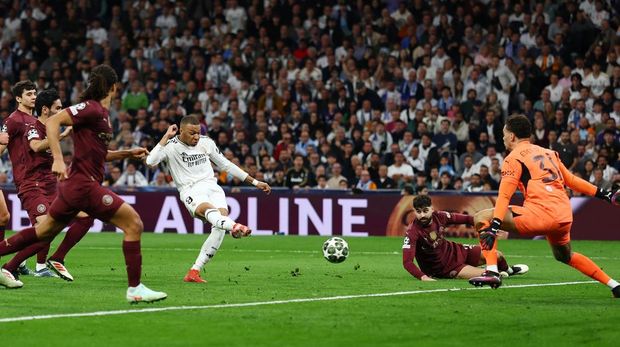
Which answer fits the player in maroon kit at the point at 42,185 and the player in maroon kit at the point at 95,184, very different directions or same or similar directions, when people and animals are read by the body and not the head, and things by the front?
same or similar directions

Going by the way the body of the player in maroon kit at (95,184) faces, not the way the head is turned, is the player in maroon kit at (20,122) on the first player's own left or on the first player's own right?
on the first player's own left

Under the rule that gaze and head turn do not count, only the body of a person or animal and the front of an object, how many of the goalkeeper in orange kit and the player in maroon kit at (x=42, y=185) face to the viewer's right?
1

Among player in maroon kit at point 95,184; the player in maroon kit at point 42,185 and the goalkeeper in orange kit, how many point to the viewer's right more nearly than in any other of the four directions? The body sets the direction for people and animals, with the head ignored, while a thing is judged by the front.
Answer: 2

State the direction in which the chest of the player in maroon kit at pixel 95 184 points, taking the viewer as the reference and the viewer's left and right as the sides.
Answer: facing to the right of the viewer

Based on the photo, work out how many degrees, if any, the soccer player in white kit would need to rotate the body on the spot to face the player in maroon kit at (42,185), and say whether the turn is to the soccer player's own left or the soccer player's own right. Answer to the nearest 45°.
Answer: approximately 135° to the soccer player's own right

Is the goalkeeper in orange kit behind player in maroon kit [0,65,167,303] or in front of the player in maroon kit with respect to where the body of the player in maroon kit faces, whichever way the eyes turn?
in front

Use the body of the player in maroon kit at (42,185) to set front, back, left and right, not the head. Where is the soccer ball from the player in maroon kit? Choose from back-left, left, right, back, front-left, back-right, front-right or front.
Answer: front

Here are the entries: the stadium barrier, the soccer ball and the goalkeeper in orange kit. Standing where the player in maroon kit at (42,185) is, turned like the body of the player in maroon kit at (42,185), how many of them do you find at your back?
0

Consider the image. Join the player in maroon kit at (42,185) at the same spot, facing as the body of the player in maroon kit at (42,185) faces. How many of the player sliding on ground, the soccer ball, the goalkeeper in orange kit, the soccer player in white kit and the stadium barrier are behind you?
0

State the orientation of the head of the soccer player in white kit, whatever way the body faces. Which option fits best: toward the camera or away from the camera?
toward the camera

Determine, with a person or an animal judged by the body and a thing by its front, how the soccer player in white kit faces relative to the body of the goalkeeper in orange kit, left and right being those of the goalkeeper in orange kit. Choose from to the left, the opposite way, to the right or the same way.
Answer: the opposite way

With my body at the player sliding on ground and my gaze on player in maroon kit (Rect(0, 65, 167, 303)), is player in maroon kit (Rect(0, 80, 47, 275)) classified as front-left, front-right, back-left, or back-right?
front-right

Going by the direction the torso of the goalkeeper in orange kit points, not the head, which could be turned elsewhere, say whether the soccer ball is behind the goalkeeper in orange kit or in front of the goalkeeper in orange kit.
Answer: in front

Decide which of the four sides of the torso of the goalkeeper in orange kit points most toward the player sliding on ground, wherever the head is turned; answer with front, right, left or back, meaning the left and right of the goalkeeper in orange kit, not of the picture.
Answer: front

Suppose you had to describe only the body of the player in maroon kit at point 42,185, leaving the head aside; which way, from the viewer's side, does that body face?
to the viewer's right
